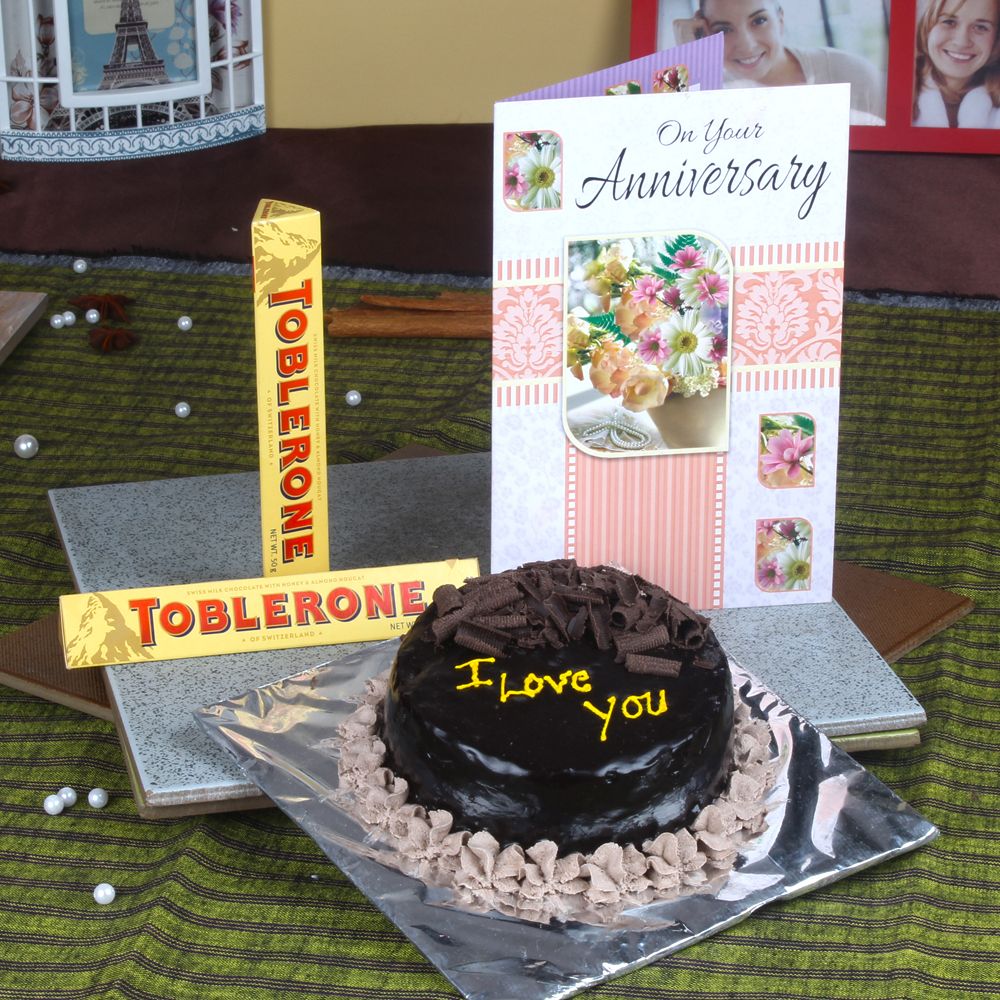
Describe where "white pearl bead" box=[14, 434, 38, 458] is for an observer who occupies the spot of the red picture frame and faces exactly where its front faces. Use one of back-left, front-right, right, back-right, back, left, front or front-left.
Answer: front-right

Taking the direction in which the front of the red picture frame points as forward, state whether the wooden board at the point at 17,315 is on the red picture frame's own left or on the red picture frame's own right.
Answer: on the red picture frame's own right

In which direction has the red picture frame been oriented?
toward the camera

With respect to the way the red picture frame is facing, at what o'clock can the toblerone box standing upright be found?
The toblerone box standing upright is roughly at 1 o'clock from the red picture frame.

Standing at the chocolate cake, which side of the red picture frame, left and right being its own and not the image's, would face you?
front

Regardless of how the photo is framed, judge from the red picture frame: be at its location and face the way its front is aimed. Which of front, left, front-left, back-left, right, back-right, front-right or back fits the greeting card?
front

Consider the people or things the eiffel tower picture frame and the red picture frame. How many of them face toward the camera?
2

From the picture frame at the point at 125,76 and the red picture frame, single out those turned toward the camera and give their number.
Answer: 2

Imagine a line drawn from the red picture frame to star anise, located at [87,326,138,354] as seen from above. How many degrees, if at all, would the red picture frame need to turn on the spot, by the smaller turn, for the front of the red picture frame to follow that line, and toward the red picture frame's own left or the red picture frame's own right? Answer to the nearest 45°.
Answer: approximately 90° to the red picture frame's own right

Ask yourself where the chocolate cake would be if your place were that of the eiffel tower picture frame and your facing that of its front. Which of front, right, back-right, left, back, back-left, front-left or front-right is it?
front

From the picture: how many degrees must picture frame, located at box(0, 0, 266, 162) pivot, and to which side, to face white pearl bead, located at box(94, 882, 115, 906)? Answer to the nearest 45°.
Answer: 0° — it already faces it

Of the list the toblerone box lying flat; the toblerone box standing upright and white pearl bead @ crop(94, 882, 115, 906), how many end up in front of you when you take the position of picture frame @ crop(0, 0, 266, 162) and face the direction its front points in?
3

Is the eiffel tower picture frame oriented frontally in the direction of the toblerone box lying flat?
yes

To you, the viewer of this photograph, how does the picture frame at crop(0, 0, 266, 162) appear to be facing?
facing the viewer
